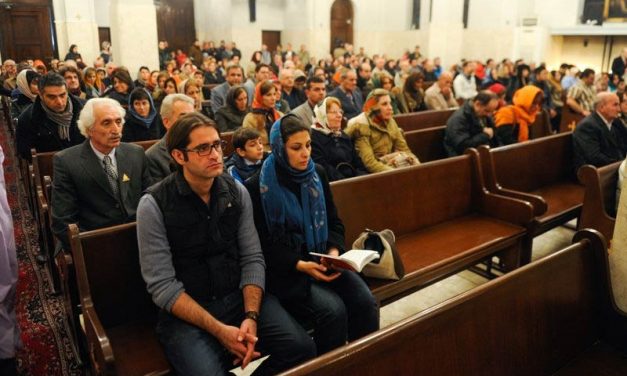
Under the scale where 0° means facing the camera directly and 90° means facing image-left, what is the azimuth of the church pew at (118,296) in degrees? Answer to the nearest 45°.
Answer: approximately 315°

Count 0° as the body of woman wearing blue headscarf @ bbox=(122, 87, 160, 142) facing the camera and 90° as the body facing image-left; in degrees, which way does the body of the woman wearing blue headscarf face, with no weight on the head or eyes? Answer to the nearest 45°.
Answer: approximately 315°

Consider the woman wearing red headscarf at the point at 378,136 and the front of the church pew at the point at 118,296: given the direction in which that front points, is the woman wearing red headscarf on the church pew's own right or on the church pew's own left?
on the church pew's own left

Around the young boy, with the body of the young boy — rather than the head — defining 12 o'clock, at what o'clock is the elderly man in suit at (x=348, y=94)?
The elderly man in suit is roughly at 8 o'clock from the young boy.

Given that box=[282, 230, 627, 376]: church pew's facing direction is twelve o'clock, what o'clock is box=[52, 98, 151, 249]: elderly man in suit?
The elderly man in suit is roughly at 5 o'clock from the church pew.

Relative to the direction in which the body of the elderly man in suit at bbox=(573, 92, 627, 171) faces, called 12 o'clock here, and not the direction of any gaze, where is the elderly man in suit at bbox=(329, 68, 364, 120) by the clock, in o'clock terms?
the elderly man in suit at bbox=(329, 68, 364, 120) is roughly at 5 o'clock from the elderly man in suit at bbox=(573, 92, 627, 171).

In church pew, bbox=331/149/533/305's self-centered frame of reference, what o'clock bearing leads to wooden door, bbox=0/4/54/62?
The wooden door is roughly at 6 o'clock from the church pew.

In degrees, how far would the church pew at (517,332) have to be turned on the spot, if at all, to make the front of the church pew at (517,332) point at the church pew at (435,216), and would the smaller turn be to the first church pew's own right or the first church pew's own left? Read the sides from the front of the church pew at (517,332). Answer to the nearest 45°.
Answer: approximately 135° to the first church pew's own left
